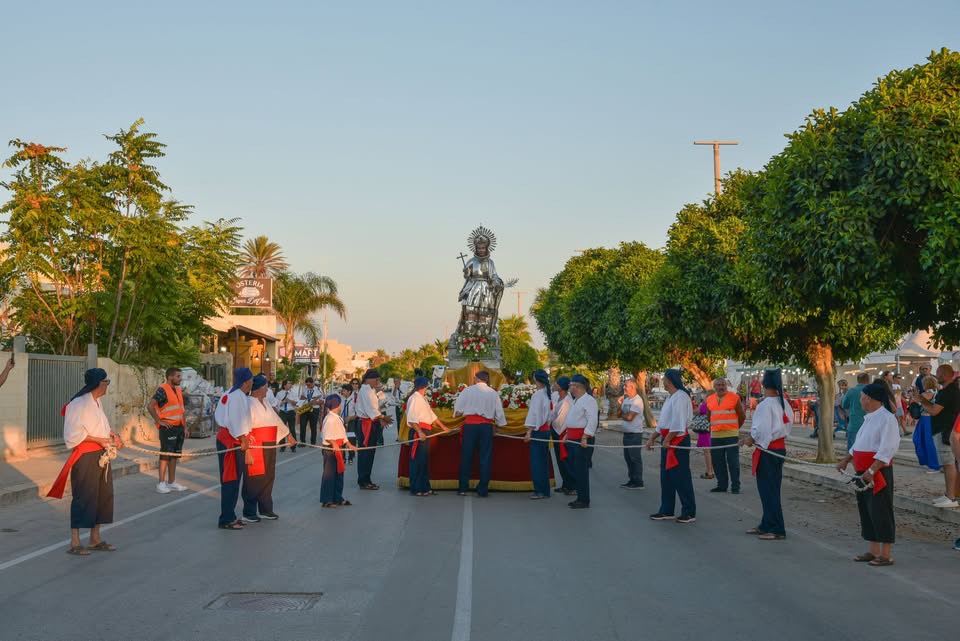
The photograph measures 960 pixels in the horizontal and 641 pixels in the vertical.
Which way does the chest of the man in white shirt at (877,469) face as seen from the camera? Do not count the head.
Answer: to the viewer's left

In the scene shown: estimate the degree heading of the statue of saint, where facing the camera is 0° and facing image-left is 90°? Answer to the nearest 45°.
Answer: approximately 0°

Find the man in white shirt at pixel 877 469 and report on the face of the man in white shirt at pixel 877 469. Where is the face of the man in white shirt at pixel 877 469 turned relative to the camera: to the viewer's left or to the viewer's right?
to the viewer's left

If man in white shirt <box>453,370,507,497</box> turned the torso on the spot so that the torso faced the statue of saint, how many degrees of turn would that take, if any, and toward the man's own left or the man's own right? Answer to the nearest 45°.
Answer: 0° — they already face it

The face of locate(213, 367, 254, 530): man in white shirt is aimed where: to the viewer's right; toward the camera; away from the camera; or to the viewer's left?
to the viewer's right
